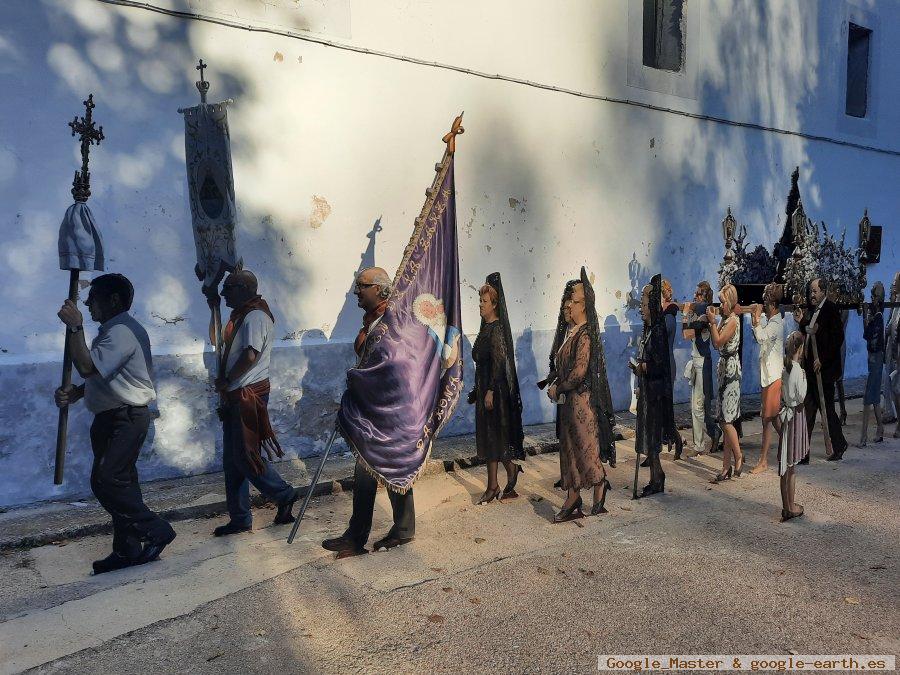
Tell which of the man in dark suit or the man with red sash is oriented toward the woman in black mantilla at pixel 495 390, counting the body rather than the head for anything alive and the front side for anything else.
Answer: the man in dark suit

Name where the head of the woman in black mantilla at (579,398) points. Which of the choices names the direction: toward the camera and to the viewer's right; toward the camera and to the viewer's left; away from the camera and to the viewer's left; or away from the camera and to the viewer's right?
toward the camera and to the viewer's left

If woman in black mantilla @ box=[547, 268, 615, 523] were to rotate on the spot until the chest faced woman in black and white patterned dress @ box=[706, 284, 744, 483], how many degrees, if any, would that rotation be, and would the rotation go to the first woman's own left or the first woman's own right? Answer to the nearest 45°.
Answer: approximately 135° to the first woman's own right

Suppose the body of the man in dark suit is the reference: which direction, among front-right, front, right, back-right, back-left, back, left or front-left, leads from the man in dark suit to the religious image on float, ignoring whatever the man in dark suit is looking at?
back-right

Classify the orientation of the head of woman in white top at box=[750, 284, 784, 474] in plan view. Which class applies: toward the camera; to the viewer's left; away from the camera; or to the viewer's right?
to the viewer's left

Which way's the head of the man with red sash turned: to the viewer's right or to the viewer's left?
to the viewer's left

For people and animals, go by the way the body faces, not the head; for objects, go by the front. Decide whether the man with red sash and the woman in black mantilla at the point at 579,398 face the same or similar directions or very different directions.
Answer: same or similar directions

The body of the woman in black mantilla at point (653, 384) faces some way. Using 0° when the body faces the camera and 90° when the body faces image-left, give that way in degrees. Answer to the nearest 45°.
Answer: approximately 90°

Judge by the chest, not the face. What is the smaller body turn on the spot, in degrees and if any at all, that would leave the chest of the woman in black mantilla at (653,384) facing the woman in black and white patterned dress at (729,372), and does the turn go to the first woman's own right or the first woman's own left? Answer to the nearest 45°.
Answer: approximately 135° to the first woman's own right

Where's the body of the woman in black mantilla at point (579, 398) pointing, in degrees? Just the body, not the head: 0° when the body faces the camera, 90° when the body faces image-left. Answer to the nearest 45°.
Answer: approximately 90°

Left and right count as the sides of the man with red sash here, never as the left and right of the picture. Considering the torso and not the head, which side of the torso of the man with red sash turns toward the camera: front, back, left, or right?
left
